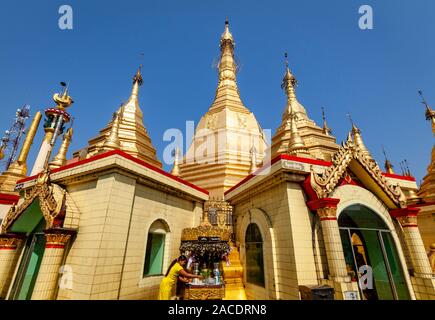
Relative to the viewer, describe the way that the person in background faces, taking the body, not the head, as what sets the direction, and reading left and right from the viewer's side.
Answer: facing to the right of the viewer
